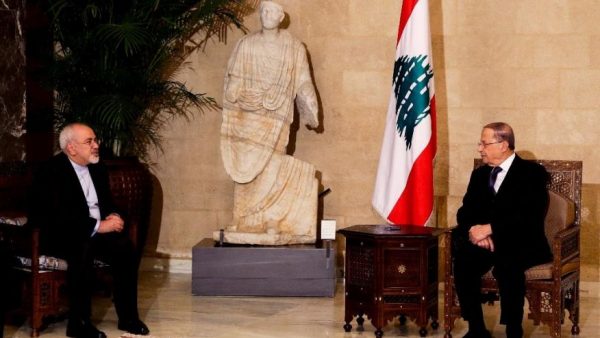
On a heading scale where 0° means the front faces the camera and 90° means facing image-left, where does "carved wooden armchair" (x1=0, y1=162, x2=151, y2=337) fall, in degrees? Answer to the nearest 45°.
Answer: approximately 315°

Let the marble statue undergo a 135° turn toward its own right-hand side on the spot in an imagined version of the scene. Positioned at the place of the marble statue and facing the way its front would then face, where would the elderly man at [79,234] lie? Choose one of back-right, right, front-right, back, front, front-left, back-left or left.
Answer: left

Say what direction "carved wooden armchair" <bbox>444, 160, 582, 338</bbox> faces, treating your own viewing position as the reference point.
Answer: facing the viewer and to the left of the viewer

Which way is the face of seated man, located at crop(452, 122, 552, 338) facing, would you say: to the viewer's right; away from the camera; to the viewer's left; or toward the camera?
to the viewer's left

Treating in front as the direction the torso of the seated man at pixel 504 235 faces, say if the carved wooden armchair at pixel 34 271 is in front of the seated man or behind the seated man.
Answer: in front

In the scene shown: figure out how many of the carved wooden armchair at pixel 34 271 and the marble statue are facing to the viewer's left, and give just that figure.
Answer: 0

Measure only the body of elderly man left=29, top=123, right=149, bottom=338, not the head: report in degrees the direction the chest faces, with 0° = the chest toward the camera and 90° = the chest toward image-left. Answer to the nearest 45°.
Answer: approximately 315°

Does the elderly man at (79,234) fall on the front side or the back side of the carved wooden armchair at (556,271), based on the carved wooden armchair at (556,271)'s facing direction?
on the front side

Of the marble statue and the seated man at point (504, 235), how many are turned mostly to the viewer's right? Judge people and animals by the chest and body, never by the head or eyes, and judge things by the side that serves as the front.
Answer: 0

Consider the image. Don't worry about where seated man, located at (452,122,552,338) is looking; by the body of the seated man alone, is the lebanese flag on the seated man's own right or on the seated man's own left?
on the seated man's own right

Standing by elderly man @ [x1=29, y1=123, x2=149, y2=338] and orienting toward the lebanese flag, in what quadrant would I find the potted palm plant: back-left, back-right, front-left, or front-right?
front-left

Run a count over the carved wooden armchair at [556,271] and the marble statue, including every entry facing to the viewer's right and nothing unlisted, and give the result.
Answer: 0

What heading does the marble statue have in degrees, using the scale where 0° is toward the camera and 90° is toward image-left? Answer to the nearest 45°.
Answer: approximately 0°

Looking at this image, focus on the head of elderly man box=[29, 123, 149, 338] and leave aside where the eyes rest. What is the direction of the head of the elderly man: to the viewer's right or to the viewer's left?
to the viewer's right

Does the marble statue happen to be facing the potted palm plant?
no
